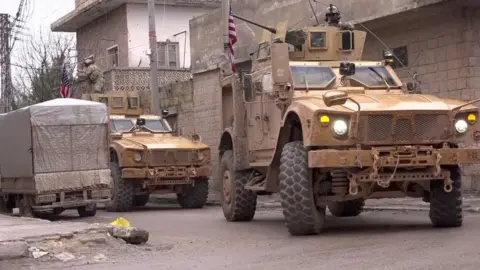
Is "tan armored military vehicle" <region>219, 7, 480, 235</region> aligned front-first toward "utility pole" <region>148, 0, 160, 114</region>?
no

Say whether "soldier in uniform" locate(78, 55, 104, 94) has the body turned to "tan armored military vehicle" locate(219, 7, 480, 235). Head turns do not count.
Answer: no

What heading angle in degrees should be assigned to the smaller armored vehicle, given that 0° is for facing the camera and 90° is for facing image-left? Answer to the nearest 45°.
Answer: approximately 315°

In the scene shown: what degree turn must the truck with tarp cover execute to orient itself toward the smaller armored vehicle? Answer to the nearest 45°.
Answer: approximately 90° to its right

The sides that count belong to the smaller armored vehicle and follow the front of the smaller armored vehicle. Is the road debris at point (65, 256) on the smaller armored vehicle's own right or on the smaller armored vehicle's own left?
on the smaller armored vehicle's own right

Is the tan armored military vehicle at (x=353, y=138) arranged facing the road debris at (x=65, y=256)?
no

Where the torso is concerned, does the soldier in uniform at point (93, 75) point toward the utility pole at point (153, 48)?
no

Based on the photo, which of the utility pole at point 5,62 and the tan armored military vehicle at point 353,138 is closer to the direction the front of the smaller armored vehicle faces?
the tan armored military vehicle

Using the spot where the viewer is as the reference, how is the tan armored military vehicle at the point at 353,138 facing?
facing the viewer and to the right of the viewer

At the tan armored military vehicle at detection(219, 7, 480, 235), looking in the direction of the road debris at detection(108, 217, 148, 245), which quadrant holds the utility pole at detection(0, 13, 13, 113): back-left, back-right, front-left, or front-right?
front-right

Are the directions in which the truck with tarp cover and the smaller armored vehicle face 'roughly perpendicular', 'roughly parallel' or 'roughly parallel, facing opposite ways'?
roughly parallel, facing opposite ways
